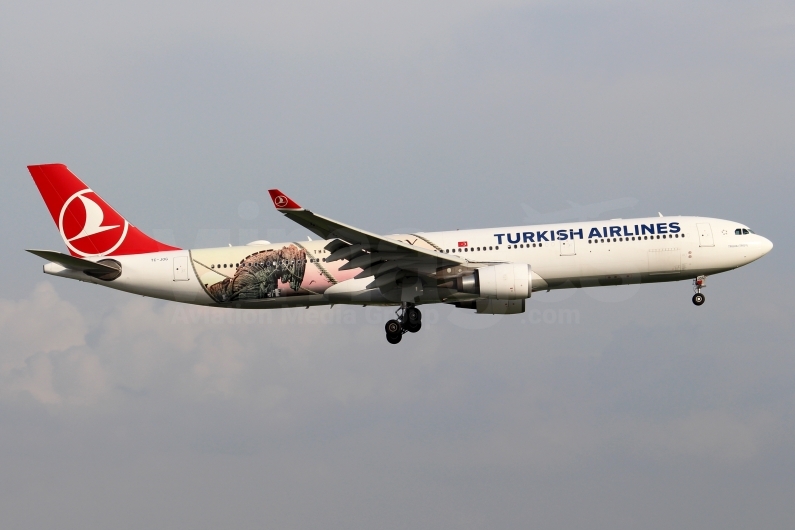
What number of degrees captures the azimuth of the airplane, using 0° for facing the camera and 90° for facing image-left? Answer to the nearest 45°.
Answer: approximately 270°
